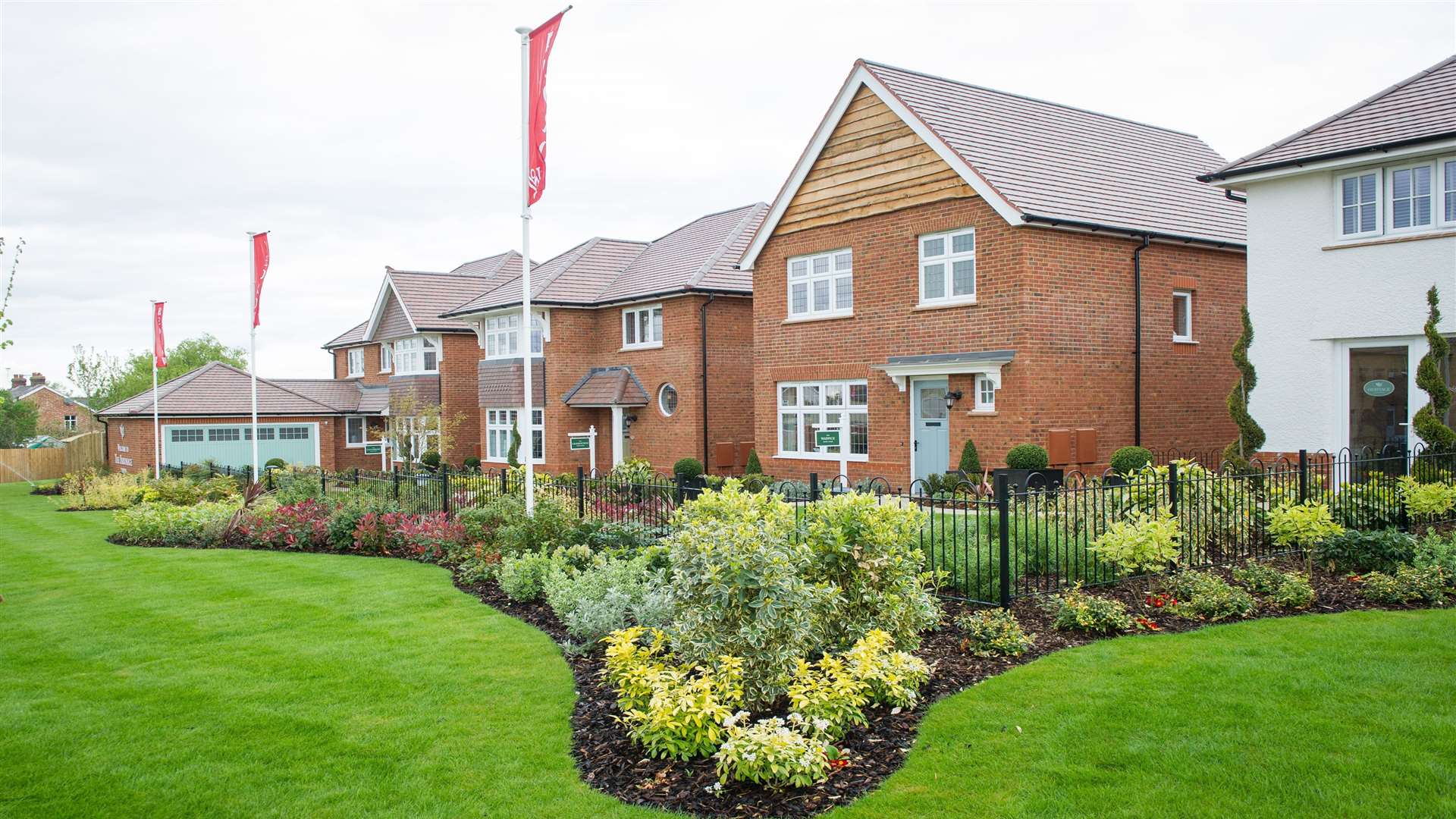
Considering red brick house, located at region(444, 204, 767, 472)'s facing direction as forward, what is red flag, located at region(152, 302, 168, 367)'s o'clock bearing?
The red flag is roughly at 2 o'clock from the red brick house.

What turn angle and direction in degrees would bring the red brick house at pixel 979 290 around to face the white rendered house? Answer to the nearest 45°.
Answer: approximately 90° to its left

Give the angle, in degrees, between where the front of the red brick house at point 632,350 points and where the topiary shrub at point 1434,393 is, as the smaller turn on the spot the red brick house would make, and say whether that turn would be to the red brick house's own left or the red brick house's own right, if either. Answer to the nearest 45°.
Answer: approximately 90° to the red brick house's own left

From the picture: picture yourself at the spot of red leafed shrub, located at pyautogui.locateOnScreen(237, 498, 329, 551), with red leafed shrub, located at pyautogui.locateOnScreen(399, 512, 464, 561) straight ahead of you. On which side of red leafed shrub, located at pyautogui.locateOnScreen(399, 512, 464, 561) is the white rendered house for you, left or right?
left

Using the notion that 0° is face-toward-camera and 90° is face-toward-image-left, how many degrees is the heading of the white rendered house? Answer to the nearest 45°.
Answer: approximately 45°

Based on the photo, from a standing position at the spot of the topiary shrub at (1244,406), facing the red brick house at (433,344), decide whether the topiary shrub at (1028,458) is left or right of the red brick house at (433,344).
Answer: left

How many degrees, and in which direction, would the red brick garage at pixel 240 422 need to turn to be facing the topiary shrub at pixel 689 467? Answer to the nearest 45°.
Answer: approximately 45° to its left
